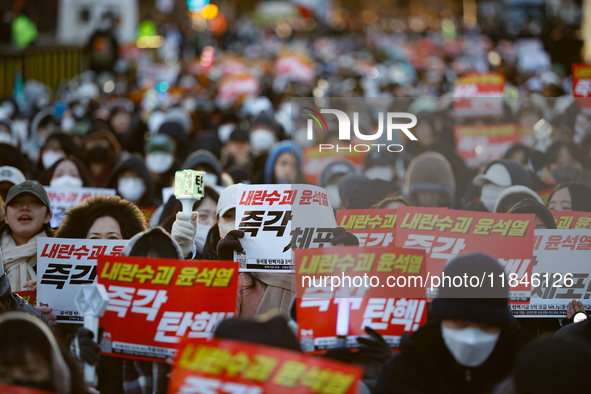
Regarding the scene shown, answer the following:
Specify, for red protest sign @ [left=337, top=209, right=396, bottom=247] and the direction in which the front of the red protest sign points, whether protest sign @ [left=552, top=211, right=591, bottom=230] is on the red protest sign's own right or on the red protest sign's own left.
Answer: on the red protest sign's own left

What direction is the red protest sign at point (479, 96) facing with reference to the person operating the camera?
facing the viewer

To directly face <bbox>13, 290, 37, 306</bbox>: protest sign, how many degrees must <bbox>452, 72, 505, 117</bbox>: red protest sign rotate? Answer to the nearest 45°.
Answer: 0° — it already faces it

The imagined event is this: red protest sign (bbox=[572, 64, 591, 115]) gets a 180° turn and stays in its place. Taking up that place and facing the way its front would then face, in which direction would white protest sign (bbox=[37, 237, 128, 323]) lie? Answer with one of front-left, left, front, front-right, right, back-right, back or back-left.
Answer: back-left

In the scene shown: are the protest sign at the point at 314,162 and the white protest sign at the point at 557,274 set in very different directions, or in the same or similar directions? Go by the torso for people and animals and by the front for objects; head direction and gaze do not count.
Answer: same or similar directions

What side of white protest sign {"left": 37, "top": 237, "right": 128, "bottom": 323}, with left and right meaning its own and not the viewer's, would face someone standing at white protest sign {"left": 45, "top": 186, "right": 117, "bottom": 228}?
back

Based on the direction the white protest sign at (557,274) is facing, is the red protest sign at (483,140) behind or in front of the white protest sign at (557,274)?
behind

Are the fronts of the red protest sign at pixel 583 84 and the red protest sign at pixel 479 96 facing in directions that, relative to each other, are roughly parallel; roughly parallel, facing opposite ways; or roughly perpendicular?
roughly parallel

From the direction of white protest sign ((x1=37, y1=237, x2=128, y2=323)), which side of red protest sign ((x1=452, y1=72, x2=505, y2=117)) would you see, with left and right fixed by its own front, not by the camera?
front

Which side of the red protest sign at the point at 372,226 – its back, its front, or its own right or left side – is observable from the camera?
front

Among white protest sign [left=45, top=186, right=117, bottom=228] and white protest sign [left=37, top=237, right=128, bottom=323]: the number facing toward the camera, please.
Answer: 2

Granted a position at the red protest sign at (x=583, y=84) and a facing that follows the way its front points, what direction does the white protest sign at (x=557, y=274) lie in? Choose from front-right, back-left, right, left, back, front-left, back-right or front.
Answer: front

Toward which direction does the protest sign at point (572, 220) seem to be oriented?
toward the camera

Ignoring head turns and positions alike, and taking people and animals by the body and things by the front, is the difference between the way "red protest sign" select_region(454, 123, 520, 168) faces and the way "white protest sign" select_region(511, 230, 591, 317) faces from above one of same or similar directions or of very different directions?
same or similar directions

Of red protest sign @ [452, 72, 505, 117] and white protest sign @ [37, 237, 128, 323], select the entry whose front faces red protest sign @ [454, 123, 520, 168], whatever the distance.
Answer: red protest sign @ [452, 72, 505, 117]
